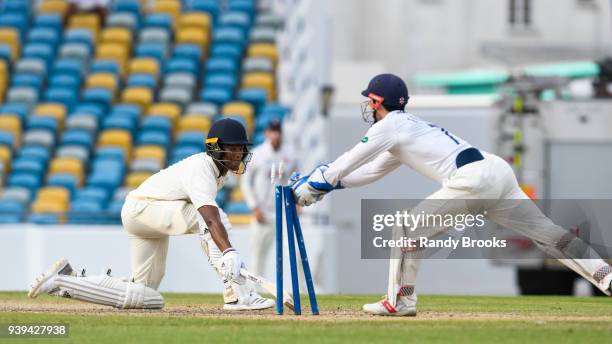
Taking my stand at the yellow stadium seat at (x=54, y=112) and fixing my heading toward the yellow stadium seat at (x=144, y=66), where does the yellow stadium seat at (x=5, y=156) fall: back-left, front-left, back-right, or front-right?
back-right

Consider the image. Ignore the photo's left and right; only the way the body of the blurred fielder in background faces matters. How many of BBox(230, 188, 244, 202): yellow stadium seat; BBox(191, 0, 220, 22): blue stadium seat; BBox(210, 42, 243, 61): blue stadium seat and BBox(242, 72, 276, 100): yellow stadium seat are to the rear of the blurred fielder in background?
4

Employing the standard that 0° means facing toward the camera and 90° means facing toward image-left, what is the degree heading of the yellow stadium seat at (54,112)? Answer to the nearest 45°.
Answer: approximately 0°

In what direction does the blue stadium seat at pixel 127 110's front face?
toward the camera

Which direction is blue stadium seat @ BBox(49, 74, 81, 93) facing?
toward the camera

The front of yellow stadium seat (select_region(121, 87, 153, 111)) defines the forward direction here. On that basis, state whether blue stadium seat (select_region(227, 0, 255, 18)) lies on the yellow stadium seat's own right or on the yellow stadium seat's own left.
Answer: on the yellow stadium seat's own left

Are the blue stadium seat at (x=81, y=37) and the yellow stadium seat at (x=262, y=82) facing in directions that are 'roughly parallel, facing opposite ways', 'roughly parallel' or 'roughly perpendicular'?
roughly parallel

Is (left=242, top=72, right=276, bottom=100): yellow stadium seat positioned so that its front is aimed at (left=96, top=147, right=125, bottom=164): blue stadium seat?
no

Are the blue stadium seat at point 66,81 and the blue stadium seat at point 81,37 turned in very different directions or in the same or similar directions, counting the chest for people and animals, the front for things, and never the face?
same or similar directions

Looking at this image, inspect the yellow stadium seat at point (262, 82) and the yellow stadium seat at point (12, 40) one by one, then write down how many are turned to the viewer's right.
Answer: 0

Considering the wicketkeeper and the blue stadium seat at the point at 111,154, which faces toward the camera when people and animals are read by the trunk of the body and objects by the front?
the blue stadium seat

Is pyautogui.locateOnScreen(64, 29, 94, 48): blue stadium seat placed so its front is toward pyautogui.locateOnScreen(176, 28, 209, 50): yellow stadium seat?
no

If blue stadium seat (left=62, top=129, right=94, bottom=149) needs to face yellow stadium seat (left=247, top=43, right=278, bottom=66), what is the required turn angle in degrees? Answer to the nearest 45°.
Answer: approximately 90° to its left

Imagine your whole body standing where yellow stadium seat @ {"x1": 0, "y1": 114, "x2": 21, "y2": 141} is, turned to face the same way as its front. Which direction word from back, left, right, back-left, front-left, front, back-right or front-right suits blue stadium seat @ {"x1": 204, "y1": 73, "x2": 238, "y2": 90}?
left
